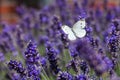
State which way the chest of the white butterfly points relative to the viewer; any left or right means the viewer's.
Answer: facing away from the viewer and to the left of the viewer

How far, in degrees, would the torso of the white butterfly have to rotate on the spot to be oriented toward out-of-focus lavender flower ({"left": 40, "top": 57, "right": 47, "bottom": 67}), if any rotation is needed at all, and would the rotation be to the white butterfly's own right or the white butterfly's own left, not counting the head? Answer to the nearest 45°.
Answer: approximately 45° to the white butterfly's own left

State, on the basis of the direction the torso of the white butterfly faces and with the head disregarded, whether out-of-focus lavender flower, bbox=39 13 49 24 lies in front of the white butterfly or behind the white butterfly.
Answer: in front
